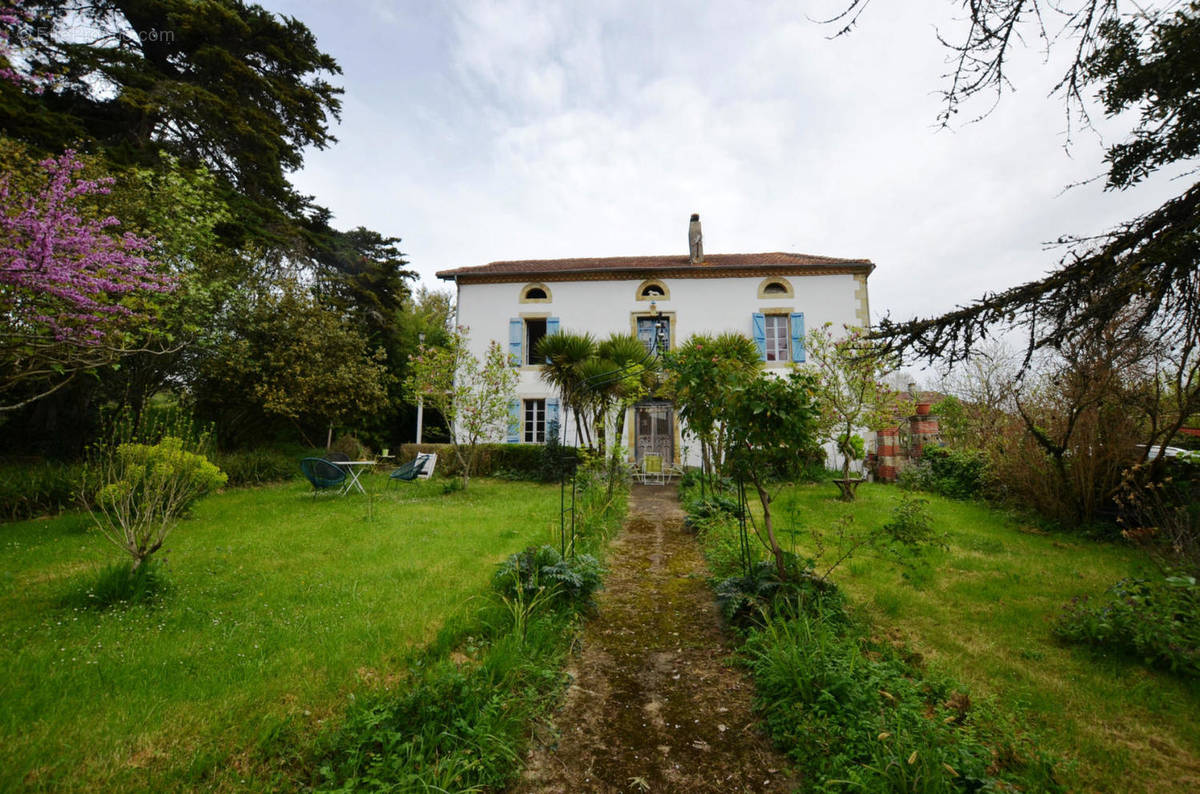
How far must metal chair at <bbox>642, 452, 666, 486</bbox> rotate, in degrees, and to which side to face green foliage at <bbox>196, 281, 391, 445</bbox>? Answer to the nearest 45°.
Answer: approximately 90° to its right

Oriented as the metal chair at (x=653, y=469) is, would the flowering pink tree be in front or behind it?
in front

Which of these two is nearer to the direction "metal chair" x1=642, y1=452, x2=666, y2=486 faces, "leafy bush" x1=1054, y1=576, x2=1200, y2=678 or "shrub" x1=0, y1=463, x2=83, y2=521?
the leafy bush

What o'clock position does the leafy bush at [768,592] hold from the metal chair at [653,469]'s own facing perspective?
The leafy bush is roughly at 12 o'clock from the metal chair.

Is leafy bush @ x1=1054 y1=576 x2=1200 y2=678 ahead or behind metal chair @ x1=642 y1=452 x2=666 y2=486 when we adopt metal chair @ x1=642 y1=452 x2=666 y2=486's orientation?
ahead

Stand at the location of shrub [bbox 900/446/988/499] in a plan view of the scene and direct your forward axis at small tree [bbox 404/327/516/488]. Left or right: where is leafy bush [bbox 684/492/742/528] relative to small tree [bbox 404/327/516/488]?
left

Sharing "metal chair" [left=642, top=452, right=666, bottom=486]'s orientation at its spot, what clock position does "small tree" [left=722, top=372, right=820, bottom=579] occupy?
The small tree is roughly at 12 o'clock from the metal chair.

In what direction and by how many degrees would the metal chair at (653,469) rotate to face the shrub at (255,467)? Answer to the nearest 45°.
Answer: approximately 90° to its right

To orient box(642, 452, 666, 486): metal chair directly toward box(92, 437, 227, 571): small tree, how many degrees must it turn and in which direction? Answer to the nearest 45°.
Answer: approximately 45° to its right

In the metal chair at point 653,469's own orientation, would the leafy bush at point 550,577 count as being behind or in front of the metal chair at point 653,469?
in front

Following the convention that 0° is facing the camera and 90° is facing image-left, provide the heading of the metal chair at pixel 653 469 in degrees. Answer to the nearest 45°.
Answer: approximately 0°

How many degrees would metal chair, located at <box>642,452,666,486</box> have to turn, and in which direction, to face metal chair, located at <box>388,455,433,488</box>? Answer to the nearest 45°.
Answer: approximately 45° to its right

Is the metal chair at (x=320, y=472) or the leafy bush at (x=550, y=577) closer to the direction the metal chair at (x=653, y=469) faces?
the leafy bush

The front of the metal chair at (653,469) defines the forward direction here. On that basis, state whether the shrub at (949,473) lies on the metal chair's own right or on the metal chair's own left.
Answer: on the metal chair's own left

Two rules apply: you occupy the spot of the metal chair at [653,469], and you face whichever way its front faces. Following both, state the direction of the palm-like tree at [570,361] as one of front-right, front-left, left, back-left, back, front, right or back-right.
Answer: front-right
